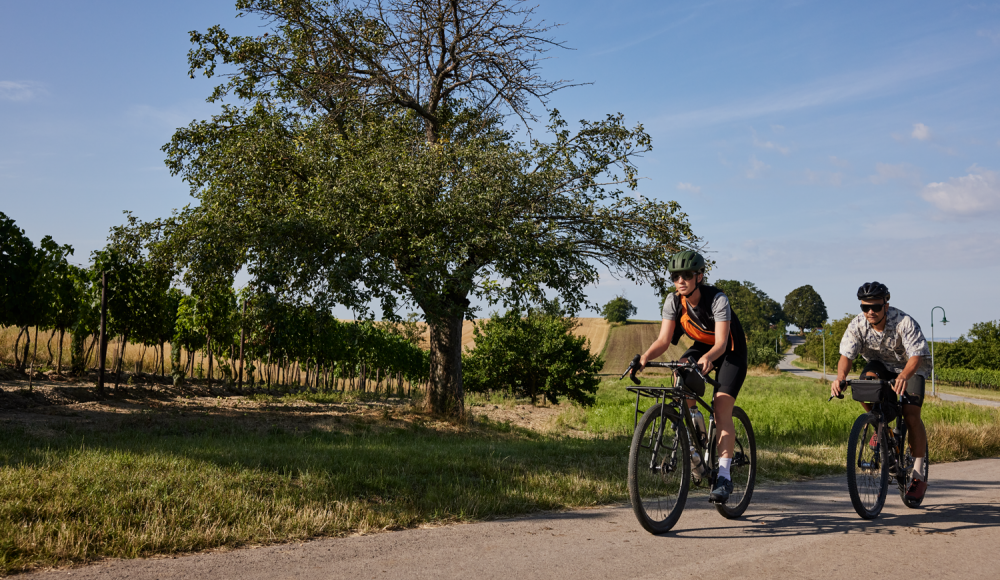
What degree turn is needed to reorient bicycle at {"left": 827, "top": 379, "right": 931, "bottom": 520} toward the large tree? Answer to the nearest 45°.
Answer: approximately 90° to its right

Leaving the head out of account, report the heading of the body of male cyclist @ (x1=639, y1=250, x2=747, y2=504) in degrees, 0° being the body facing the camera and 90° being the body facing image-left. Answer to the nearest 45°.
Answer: approximately 45°

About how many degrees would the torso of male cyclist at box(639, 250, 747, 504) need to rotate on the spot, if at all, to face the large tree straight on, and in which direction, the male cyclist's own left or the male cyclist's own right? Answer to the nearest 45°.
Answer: approximately 90° to the male cyclist's own right

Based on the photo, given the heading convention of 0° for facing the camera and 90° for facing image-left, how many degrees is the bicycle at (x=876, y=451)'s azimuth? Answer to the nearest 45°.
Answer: approximately 45°

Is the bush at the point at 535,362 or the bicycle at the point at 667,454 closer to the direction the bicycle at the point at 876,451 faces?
the bicycle
